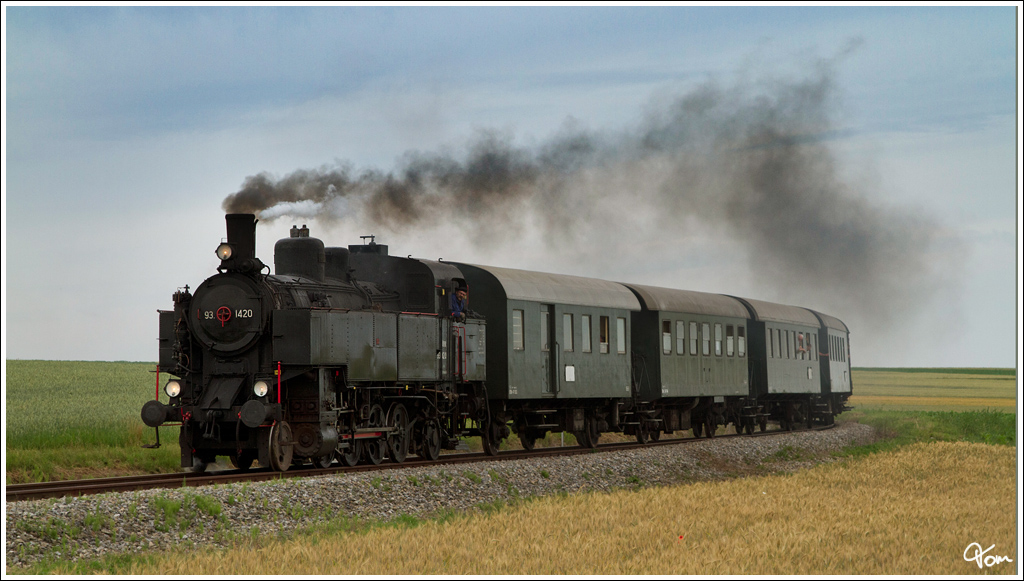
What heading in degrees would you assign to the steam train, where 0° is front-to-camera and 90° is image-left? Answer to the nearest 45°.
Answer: approximately 45°
